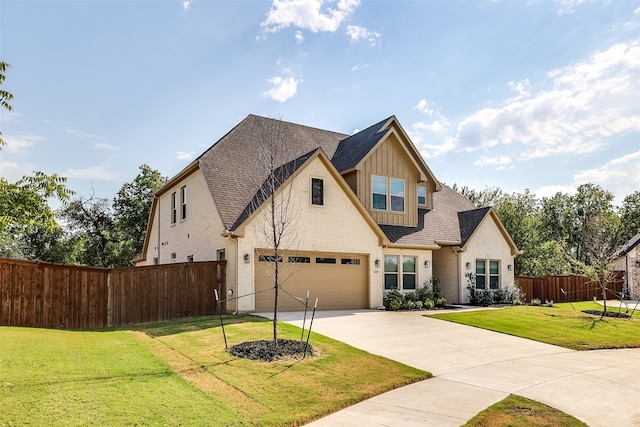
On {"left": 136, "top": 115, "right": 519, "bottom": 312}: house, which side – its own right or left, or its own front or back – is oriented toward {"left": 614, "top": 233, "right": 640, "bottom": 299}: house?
left

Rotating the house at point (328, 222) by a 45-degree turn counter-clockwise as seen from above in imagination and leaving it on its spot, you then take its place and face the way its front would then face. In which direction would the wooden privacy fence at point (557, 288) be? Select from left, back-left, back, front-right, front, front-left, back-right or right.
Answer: front-left

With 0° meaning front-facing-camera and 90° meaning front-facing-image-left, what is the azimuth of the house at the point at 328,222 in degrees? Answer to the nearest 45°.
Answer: approximately 315°

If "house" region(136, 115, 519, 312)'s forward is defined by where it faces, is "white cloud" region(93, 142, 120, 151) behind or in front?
behind

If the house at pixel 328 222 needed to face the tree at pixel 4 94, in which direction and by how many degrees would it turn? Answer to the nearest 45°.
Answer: approximately 90° to its right
